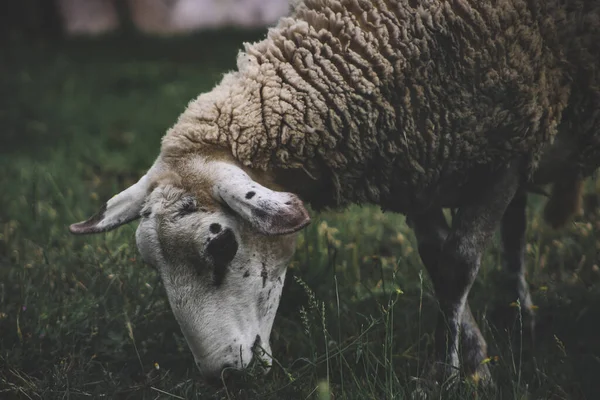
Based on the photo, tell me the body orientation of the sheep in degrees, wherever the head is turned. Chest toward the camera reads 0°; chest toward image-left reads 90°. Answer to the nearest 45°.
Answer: approximately 90°
